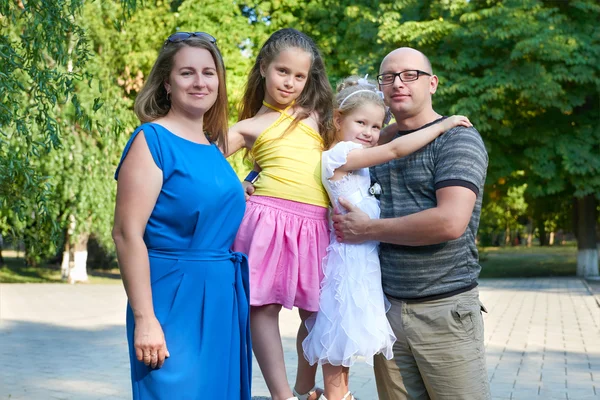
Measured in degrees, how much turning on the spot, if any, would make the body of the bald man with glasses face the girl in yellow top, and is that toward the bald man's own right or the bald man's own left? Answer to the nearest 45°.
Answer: approximately 45° to the bald man's own right

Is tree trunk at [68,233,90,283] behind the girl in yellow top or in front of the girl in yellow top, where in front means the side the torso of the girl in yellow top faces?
behind

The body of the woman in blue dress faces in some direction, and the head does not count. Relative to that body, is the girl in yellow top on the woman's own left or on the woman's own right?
on the woman's own left

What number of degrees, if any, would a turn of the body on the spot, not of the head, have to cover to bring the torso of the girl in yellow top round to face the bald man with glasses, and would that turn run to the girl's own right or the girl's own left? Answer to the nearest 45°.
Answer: approximately 90° to the girl's own left

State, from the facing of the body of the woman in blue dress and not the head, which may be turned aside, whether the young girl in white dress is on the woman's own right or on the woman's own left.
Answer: on the woman's own left

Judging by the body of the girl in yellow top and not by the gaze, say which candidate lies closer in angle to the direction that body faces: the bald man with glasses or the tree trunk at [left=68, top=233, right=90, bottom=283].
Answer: the bald man with glasses

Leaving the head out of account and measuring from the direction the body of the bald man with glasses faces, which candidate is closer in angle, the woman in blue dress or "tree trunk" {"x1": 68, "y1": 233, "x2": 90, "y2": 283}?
the woman in blue dress
